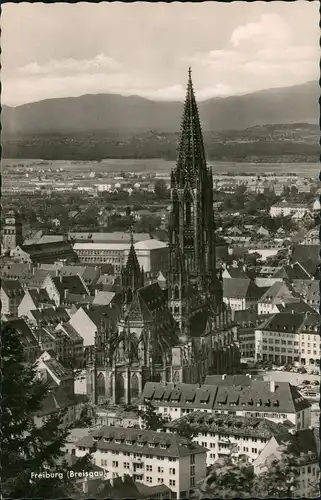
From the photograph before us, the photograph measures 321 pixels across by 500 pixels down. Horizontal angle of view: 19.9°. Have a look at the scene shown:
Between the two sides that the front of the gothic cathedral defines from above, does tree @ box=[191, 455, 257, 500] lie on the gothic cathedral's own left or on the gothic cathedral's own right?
on the gothic cathedral's own right

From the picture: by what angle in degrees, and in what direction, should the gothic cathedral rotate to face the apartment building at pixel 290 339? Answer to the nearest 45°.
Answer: approximately 45° to its right

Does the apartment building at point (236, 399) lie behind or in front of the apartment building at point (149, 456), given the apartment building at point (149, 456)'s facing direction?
behind

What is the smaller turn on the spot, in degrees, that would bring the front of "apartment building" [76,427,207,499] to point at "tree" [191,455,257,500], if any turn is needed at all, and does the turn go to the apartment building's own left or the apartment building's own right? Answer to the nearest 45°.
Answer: approximately 90° to the apartment building's own left

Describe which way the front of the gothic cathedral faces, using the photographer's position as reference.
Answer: facing away from the viewer and to the right of the viewer

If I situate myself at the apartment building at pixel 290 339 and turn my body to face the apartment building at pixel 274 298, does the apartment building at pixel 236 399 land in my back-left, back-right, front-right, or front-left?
back-left

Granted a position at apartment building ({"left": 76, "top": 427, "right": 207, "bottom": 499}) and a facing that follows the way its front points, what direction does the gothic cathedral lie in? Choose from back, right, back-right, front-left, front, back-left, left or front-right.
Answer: back-right

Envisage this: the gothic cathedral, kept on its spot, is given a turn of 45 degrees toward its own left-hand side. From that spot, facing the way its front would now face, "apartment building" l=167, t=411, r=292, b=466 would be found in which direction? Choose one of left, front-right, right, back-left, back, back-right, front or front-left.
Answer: back

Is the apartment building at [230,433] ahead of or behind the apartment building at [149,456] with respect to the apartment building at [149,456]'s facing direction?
behind

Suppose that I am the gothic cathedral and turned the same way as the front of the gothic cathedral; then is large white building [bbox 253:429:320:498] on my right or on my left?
on my right

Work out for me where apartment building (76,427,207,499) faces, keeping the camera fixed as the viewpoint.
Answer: facing the viewer and to the left of the viewer

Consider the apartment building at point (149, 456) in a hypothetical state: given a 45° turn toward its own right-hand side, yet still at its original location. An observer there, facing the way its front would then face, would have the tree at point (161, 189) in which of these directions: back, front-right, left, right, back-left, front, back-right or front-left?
right

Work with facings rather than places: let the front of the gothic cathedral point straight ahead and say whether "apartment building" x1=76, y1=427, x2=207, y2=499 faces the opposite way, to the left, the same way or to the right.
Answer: the opposite way

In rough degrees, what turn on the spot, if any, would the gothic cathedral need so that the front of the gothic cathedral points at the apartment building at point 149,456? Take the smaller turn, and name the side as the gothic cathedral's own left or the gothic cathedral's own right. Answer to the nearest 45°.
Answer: approximately 135° to the gothic cathedral's own right
